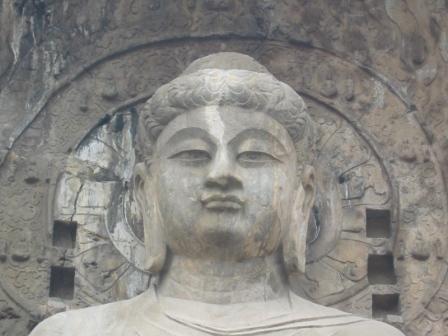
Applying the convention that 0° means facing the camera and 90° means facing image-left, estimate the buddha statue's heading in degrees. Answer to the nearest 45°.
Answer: approximately 0°
